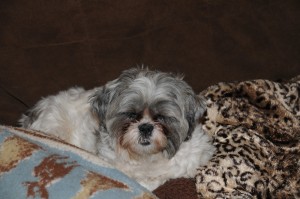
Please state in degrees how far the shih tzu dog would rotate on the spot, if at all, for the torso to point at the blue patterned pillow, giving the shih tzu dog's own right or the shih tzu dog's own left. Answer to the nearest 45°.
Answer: approximately 90° to the shih tzu dog's own right

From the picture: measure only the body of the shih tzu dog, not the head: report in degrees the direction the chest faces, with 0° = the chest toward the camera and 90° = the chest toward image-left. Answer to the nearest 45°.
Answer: approximately 315°
